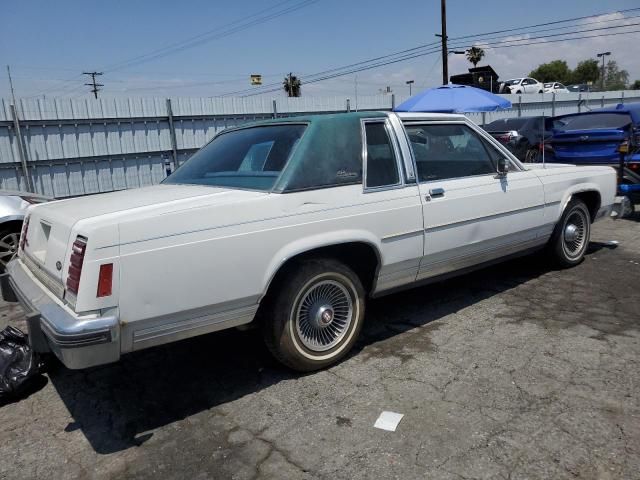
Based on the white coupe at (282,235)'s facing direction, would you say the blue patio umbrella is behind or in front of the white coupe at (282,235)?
in front

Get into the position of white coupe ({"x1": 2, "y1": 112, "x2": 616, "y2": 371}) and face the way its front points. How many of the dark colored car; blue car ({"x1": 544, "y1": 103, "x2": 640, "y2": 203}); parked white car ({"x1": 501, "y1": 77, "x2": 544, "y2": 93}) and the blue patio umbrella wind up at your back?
0

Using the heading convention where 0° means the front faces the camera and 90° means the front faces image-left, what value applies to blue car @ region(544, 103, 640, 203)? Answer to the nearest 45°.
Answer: approximately 225°

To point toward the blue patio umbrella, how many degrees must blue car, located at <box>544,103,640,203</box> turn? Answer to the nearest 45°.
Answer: approximately 90° to its left

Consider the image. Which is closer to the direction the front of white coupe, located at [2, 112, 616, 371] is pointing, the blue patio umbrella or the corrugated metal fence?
the blue patio umbrella

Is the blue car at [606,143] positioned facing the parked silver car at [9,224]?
no

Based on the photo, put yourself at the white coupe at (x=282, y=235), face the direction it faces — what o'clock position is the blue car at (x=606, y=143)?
The blue car is roughly at 12 o'clock from the white coupe.

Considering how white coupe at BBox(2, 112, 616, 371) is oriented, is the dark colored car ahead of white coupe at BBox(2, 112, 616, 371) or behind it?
ahead

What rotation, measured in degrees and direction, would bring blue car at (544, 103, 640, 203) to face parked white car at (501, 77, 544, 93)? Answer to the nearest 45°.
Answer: approximately 45° to its left

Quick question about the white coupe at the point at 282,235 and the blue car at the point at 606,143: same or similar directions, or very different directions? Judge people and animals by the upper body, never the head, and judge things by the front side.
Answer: same or similar directions

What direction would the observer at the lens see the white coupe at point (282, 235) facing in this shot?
facing away from the viewer and to the right of the viewer

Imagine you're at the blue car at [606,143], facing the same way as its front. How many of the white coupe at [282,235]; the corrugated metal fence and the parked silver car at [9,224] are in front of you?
0

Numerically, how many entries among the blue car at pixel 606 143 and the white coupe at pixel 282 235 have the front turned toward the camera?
0

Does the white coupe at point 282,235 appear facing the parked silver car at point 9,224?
no

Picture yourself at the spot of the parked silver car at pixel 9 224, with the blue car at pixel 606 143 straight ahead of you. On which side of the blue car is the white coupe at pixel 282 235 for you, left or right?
right

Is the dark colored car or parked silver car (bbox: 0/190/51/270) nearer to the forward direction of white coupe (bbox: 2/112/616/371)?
the dark colored car
